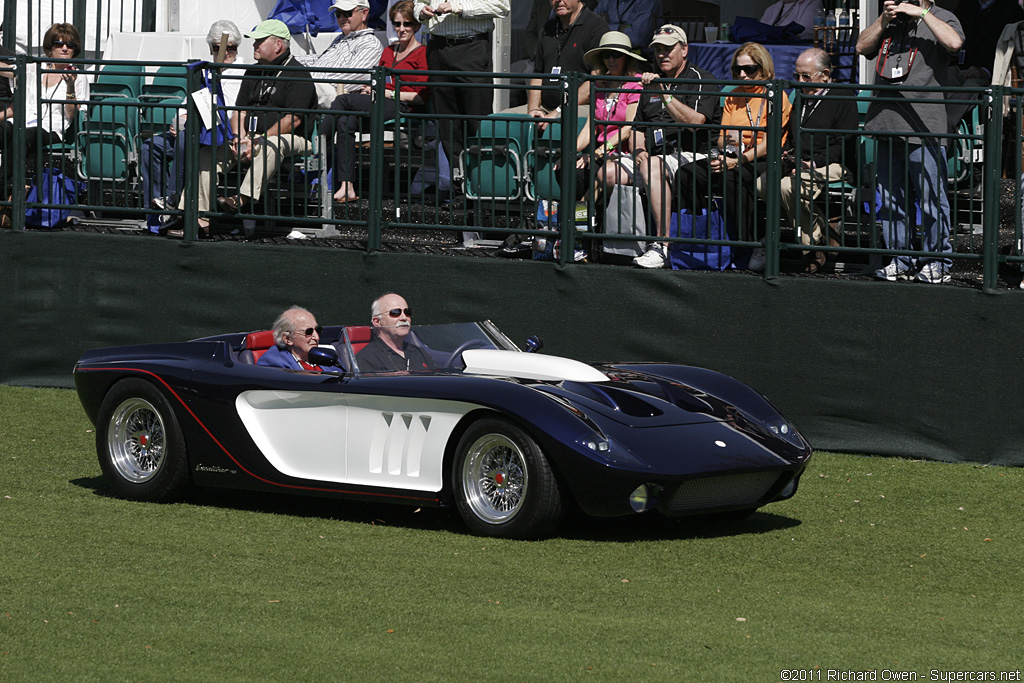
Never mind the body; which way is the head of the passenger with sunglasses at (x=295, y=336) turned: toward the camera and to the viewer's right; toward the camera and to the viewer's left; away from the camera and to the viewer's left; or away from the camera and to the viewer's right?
toward the camera and to the viewer's right

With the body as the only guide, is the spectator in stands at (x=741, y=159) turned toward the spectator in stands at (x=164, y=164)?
no

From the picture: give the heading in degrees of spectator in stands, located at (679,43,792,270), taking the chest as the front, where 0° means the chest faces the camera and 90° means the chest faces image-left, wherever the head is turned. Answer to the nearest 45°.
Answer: approximately 45°

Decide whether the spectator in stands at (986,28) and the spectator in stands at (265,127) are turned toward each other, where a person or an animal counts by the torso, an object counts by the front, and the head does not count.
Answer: no

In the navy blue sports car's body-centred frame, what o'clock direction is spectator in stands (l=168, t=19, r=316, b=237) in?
The spectator in stands is roughly at 7 o'clock from the navy blue sports car.

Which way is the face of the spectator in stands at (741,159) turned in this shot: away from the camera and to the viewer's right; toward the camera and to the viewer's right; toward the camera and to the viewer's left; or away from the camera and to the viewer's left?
toward the camera and to the viewer's left

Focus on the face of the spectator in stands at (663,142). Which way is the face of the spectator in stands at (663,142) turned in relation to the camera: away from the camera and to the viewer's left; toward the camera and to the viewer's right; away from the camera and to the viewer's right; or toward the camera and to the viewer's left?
toward the camera and to the viewer's left

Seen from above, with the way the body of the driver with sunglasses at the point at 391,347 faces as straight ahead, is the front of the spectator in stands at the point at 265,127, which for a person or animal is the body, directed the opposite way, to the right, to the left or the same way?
to the right

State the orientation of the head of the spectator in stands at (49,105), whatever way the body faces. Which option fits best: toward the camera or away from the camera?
toward the camera

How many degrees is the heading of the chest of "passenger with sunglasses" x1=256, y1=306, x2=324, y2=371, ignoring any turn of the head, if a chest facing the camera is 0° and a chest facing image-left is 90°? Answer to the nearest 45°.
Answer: approximately 315°

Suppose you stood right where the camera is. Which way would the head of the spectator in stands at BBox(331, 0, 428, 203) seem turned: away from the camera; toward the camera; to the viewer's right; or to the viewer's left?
toward the camera

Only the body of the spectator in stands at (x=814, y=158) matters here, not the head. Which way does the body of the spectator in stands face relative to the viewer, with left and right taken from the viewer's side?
facing the viewer and to the left of the viewer

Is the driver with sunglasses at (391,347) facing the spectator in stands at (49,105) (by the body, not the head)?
no

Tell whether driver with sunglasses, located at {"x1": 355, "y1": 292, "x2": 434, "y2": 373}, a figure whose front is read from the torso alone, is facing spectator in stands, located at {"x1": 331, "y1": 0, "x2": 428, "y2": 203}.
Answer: no

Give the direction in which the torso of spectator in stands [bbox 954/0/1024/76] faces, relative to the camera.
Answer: toward the camera

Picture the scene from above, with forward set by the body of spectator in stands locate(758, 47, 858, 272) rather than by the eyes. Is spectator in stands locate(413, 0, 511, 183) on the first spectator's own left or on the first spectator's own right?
on the first spectator's own right

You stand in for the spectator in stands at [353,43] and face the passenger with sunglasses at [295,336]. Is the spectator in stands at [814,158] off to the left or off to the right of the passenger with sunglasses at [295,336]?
left

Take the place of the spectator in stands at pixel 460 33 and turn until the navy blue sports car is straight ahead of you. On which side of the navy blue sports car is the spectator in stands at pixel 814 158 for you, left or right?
left

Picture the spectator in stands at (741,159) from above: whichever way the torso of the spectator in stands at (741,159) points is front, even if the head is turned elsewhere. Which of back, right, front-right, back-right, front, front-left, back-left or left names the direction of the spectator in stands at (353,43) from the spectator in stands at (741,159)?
right

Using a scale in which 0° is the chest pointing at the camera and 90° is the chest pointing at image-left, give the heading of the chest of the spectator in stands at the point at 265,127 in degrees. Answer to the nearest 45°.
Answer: approximately 45°

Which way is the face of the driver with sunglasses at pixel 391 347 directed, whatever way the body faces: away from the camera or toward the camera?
toward the camera

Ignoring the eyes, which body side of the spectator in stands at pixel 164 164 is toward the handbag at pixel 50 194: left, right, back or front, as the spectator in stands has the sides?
right
